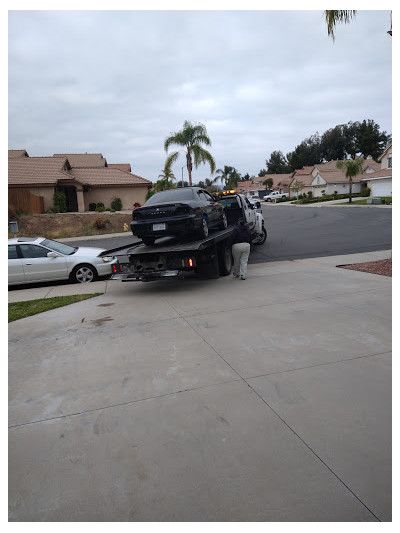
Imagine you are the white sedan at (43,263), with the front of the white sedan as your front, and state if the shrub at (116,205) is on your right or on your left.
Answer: on your left

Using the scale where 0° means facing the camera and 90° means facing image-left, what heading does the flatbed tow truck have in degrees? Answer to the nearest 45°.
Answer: approximately 225°

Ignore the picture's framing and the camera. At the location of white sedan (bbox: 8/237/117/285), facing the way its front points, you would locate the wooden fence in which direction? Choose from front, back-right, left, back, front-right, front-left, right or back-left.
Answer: left

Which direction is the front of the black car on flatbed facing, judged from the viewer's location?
facing away from the viewer and to the right of the viewer

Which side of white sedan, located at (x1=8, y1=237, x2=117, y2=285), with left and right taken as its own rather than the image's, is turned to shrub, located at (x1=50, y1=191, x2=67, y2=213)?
left

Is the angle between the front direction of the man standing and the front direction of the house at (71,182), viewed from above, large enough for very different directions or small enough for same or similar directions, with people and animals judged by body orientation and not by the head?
very different directions

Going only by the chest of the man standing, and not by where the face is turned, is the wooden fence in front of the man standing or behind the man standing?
in front

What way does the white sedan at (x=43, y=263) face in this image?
to the viewer's right

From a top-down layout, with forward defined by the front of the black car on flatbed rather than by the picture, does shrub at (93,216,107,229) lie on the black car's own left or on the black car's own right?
on the black car's own left

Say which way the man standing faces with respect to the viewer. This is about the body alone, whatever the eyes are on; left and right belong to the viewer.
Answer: facing away from the viewer

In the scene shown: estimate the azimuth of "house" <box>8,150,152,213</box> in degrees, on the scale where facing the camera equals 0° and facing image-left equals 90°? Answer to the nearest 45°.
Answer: approximately 0°

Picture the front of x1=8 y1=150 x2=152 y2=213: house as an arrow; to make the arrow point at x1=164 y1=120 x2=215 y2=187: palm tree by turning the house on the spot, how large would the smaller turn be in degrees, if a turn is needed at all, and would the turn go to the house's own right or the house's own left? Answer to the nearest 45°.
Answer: approximately 135° to the house's own left
